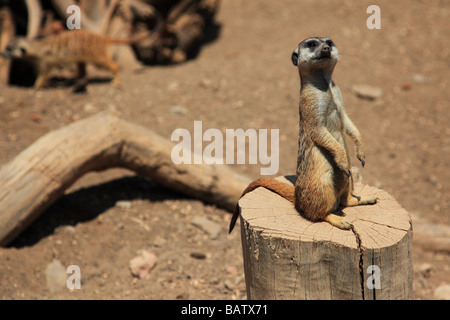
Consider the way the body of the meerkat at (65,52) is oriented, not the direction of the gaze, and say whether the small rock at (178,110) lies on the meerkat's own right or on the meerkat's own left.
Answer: on the meerkat's own left

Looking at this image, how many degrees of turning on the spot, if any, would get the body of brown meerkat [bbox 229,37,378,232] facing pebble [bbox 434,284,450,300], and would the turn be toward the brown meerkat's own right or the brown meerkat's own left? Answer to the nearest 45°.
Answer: approximately 90° to the brown meerkat's own left

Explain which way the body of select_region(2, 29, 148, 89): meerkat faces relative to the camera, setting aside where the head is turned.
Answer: to the viewer's left

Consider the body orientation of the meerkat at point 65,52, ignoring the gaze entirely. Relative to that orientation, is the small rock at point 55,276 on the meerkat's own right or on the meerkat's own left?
on the meerkat's own left

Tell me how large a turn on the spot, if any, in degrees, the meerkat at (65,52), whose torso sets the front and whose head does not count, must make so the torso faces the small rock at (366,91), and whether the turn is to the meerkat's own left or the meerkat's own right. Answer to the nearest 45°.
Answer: approximately 180°

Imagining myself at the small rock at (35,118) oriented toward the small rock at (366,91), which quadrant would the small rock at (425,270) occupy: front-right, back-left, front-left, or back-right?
front-right

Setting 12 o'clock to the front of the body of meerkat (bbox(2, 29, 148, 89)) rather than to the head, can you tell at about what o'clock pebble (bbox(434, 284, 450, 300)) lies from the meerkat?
The pebble is roughly at 8 o'clock from the meerkat.

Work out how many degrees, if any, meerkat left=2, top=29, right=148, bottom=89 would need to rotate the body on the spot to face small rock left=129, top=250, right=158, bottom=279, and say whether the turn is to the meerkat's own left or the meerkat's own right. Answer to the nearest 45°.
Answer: approximately 90° to the meerkat's own left

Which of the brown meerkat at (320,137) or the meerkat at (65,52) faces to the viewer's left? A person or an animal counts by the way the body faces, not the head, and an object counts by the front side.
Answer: the meerkat

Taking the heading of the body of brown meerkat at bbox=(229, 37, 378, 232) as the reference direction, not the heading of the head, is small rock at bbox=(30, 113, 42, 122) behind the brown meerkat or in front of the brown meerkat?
behind

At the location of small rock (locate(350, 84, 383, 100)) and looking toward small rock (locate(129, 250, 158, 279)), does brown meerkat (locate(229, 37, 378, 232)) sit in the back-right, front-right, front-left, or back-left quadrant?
front-left

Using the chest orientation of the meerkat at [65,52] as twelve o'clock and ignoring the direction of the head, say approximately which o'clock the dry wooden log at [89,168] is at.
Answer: The dry wooden log is roughly at 9 o'clock from the meerkat.

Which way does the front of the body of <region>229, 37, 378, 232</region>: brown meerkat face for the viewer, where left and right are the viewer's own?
facing the viewer and to the right of the viewer

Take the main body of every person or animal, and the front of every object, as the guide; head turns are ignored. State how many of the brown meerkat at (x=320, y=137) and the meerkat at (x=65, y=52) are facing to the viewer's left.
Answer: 1

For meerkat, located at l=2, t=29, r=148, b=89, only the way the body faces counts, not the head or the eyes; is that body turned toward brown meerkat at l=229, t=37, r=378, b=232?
no
